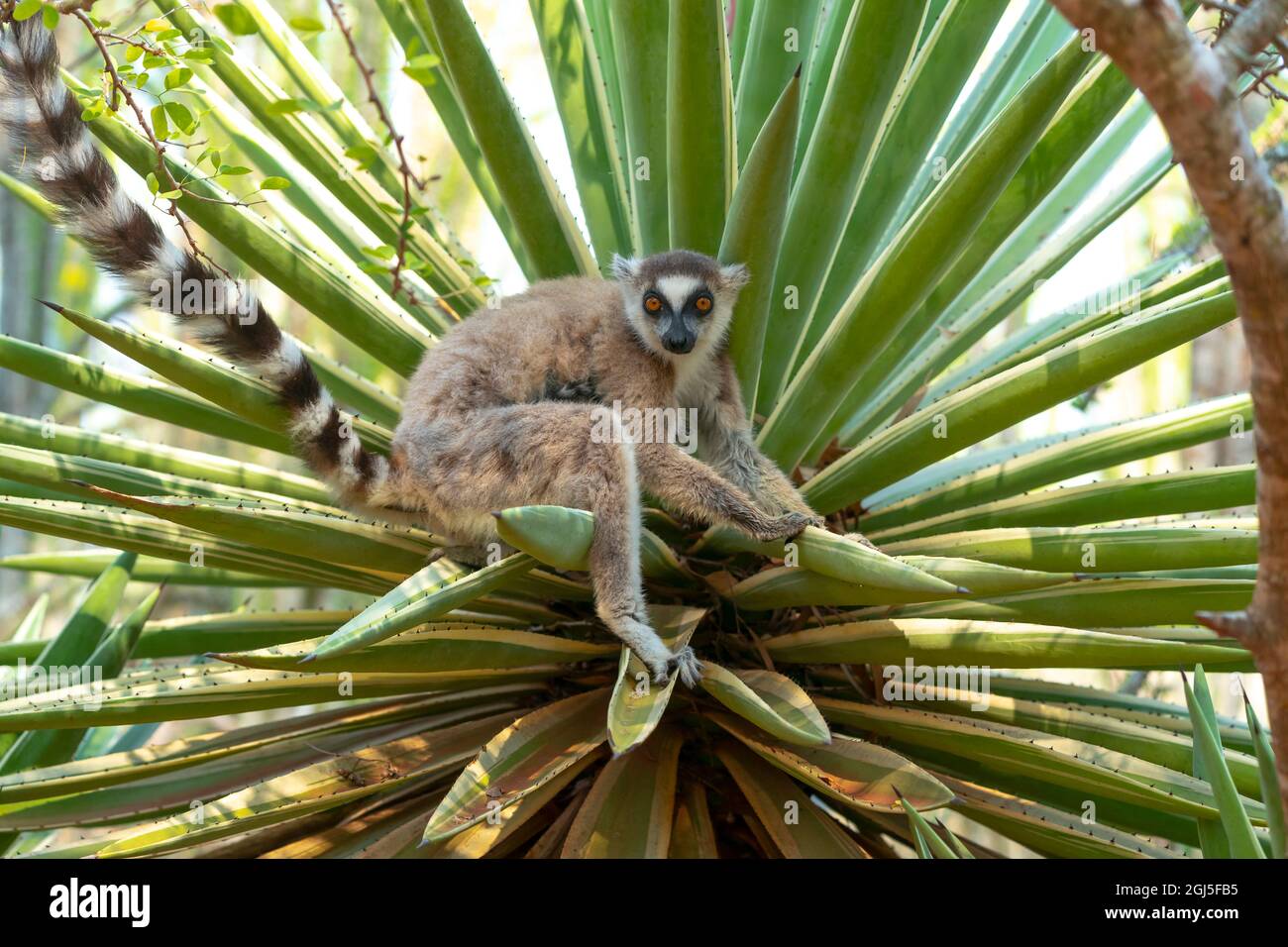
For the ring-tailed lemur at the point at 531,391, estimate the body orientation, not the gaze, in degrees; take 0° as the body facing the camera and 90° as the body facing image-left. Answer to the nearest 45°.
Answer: approximately 270°
